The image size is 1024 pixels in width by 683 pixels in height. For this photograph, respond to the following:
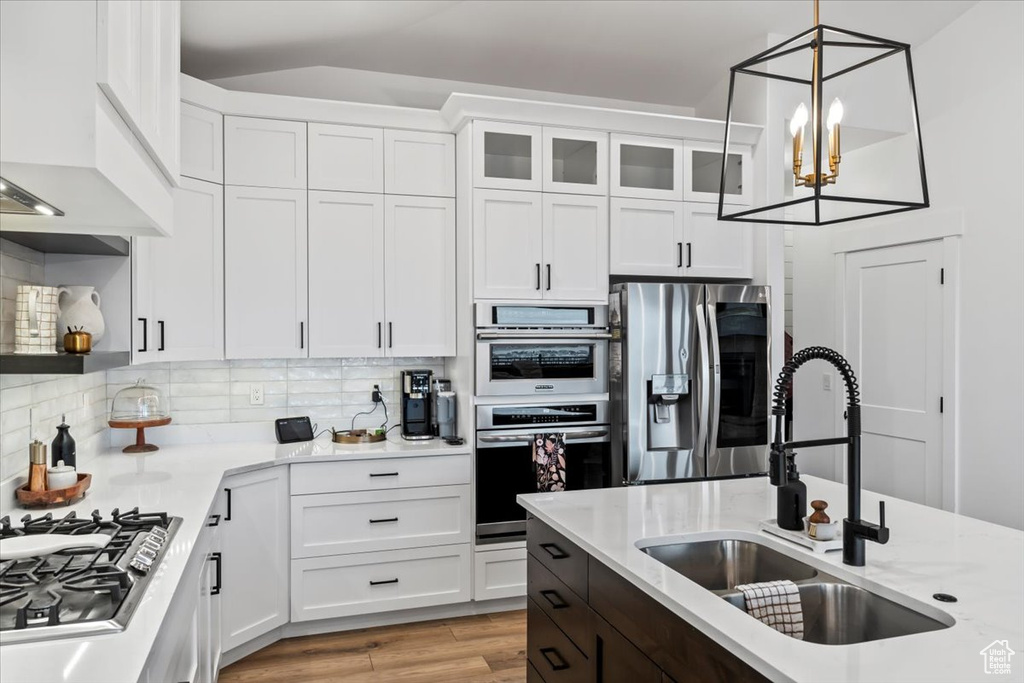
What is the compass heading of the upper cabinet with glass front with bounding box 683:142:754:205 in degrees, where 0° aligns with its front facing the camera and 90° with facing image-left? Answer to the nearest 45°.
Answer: approximately 0°

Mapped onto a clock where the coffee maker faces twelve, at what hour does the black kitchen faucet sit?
The black kitchen faucet is roughly at 11 o'clock from the coffee maker.

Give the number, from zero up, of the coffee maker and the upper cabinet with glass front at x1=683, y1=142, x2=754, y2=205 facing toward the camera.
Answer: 2

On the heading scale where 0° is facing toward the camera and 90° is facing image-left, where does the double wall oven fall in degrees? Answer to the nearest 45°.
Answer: approximately 0°

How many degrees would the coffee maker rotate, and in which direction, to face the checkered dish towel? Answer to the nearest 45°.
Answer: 0° — it already faces it

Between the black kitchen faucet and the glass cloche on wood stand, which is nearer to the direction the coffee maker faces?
the black kitchen faucet

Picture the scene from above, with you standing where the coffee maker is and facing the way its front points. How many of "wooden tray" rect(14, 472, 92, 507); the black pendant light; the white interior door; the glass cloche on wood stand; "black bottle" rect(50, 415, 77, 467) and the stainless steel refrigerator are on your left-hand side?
3

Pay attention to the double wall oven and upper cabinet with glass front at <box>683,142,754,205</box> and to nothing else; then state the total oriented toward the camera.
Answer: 2

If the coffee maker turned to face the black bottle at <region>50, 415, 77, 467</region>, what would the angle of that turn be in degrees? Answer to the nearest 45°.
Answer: approximately 45° to its right
